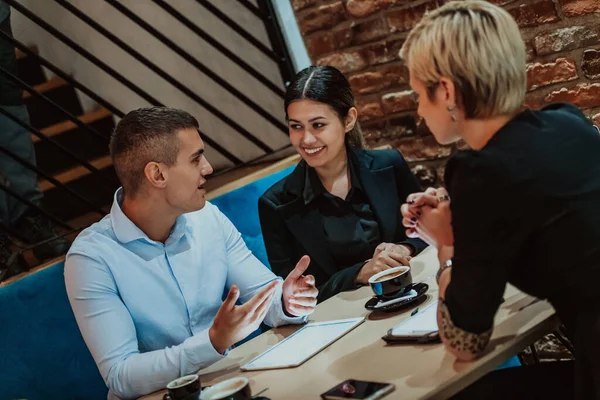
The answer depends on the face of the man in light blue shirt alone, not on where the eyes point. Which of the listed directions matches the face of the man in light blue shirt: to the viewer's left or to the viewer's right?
to the viewer's right

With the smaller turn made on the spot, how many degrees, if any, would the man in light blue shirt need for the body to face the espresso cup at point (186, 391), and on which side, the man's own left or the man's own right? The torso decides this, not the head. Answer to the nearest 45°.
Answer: approximately 45° to the man's own right

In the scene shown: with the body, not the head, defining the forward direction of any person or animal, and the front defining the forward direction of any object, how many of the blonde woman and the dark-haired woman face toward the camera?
1

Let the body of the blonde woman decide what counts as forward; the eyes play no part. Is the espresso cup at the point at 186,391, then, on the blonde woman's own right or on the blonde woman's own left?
on the blonde woman's own left

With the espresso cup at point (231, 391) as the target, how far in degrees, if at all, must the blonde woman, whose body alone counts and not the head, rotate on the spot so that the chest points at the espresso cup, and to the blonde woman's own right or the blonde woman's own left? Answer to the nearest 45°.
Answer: approximately 45° to the blonde woman's own left

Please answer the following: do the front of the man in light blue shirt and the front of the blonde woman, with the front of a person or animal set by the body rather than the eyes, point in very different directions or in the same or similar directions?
very different directions

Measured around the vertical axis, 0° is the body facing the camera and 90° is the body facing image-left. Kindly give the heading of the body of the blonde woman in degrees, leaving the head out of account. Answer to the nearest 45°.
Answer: approximately 135°

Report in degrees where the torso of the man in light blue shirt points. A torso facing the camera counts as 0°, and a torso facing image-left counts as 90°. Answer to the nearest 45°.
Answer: approximately 315°
